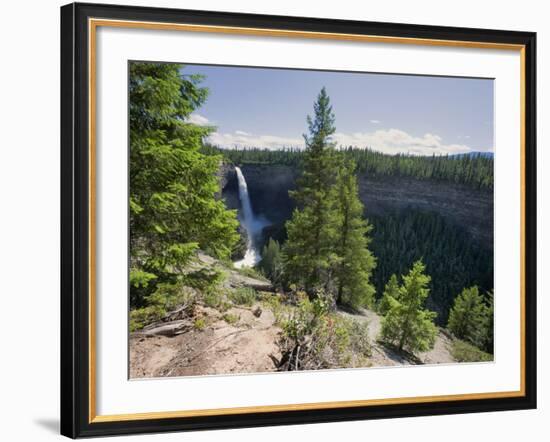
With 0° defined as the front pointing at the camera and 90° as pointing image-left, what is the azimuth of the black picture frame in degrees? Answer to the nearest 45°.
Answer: approximately 315°
